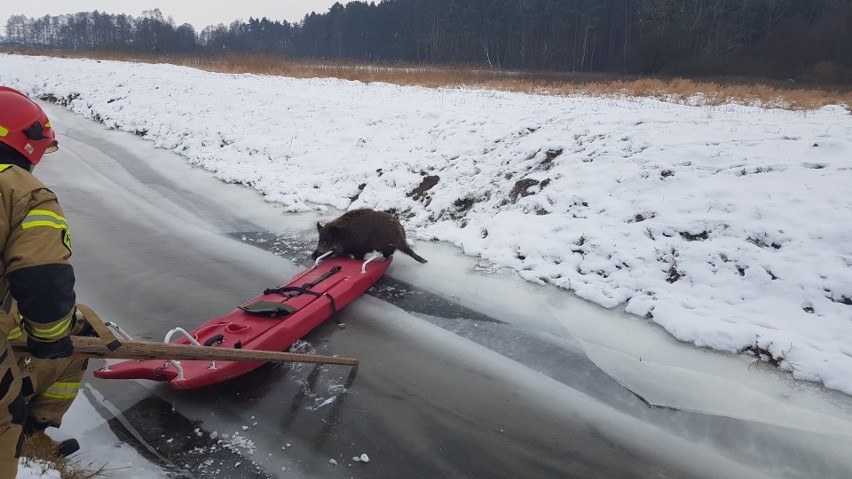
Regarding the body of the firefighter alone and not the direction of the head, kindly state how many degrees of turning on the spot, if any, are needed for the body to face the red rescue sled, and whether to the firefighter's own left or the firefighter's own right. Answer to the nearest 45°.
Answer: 0° — they already face it

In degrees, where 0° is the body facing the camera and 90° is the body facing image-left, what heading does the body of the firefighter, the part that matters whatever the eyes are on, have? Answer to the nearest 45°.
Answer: approximately 225°
